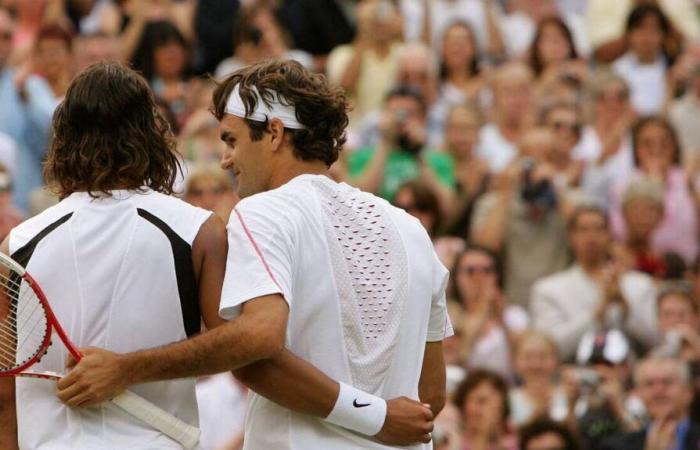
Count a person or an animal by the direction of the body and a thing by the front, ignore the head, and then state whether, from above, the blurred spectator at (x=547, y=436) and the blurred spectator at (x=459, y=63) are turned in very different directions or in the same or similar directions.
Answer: same or similar directions

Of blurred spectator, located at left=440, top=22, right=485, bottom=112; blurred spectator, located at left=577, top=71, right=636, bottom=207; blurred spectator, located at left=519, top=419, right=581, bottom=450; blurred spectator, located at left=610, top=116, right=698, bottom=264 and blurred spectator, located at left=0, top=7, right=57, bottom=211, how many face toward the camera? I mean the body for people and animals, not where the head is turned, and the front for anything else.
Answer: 5

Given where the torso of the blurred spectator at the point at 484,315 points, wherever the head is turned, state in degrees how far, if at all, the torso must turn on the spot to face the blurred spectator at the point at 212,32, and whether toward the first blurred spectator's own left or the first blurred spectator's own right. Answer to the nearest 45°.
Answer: approximately 135° to the first blurred spectator's own right

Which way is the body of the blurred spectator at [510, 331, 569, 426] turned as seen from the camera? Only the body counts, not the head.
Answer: toward the camera

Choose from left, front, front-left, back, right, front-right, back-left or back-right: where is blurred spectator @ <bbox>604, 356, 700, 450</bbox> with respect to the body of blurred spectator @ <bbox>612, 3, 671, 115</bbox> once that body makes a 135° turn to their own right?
back-left

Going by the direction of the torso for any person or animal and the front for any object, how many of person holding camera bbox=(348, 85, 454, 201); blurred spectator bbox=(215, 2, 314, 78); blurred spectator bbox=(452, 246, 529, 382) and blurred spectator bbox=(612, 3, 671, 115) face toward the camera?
4

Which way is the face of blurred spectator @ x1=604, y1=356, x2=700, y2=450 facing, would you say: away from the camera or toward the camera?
toward the camera

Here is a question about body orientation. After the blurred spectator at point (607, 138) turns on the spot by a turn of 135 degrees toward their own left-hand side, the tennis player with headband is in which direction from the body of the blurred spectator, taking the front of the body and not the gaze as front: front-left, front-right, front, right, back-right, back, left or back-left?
back-right

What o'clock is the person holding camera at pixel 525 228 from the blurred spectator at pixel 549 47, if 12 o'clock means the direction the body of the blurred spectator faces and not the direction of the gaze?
The person holding camera is roughly at 12 o'clock from the blurred spectator.

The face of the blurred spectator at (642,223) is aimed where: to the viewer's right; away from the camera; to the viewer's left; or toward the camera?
toward the camera

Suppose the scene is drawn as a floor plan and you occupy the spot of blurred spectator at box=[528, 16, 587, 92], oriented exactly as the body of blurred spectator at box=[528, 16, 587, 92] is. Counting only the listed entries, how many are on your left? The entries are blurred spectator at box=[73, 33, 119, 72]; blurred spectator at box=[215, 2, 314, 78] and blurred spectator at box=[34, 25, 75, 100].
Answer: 0

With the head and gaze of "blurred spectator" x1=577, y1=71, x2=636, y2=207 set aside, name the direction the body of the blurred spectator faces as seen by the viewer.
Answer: toward the camera

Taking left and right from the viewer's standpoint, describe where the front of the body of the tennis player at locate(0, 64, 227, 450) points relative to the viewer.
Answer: facing away from the viewer

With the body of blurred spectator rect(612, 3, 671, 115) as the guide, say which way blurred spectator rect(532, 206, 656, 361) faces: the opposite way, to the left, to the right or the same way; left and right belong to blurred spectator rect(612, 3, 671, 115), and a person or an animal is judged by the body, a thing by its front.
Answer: the same way

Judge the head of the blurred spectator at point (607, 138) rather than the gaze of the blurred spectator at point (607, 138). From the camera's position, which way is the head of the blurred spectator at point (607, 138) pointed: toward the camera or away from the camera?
toward the camera

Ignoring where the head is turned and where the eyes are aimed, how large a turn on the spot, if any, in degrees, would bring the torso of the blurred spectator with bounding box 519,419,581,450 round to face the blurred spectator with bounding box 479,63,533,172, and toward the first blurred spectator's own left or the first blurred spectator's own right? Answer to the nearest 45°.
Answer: approximately 180°

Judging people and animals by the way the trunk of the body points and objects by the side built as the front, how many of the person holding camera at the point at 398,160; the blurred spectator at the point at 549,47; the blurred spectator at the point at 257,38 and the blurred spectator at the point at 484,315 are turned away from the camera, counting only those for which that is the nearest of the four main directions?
0

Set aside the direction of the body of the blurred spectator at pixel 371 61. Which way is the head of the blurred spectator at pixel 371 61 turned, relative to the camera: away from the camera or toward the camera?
toward the camera
